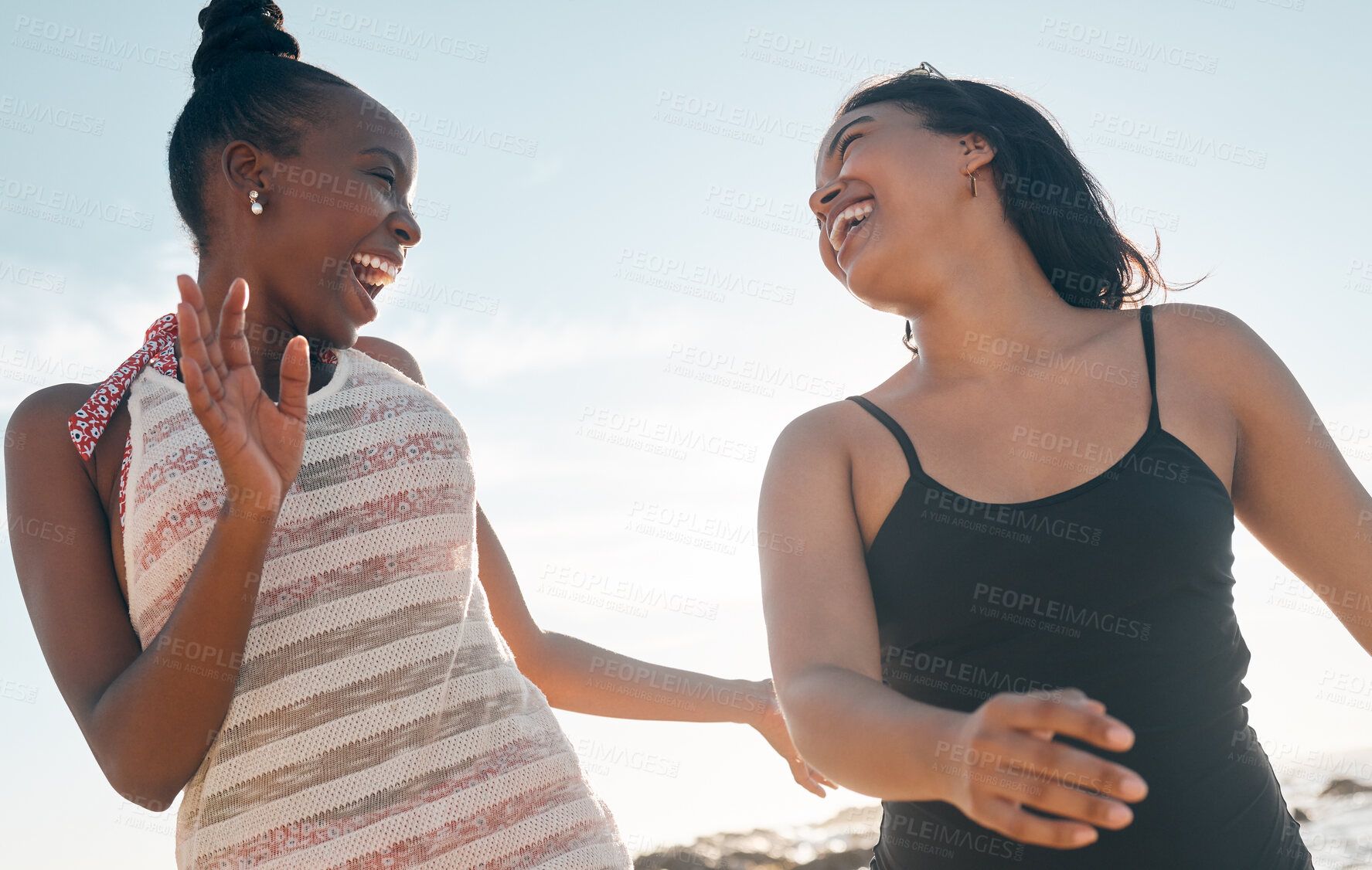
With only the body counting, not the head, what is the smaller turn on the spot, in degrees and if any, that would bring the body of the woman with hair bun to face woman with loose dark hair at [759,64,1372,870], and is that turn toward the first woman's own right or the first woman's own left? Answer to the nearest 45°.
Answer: approximately 45° to the first woman's own left

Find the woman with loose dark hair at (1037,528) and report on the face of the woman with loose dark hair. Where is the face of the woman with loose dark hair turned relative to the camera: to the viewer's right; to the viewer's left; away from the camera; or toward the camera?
to the viewer's left

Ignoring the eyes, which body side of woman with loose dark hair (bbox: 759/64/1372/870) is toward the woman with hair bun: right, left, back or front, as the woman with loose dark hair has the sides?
right

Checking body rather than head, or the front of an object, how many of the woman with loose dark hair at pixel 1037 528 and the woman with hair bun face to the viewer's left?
0

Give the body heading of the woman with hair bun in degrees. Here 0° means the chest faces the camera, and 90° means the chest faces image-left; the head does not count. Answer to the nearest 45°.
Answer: approximately 315°
